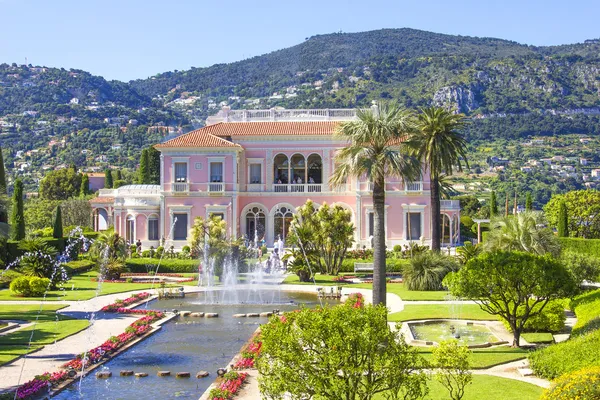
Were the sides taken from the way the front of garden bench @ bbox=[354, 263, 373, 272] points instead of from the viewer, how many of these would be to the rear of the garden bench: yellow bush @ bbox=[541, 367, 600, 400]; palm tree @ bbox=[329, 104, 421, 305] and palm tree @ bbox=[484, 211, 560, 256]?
0

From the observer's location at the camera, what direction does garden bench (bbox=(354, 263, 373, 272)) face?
facing the viewer

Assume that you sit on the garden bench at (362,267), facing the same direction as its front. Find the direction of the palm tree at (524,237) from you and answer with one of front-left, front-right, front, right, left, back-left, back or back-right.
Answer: front-left

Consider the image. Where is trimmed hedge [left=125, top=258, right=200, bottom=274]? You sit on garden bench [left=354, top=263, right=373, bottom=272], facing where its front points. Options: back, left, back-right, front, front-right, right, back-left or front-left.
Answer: right

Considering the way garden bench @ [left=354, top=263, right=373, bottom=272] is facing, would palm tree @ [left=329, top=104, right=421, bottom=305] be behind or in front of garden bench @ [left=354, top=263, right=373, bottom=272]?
in front

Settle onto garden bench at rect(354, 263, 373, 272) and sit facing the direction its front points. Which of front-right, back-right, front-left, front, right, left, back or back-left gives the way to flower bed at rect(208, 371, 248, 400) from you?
front

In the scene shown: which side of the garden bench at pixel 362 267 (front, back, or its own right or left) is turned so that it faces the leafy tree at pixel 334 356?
front

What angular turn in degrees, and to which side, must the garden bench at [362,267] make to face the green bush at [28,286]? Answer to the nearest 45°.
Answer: approximately 45° to its right

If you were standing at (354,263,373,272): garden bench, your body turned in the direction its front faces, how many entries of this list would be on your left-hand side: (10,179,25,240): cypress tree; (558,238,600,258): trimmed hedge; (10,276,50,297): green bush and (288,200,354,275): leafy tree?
1

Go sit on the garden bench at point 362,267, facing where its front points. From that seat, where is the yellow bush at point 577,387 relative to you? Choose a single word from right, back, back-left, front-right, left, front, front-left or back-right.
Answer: front

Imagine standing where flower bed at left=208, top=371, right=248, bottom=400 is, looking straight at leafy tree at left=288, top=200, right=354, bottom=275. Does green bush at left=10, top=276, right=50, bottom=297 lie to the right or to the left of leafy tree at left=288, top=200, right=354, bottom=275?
left

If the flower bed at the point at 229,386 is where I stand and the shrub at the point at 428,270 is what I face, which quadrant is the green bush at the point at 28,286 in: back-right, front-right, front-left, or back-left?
front-left

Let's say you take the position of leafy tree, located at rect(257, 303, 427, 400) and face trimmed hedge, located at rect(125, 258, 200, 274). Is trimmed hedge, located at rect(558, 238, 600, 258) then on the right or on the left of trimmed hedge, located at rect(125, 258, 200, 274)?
right

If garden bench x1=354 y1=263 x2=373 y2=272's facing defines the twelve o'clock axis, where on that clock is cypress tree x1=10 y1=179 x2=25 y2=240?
The cypress tree is roughly at 3 o'clock from the garden bench.

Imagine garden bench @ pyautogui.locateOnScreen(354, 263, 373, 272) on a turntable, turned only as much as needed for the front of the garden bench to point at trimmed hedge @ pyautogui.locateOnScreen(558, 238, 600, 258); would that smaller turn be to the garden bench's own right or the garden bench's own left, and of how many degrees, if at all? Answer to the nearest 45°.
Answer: approximately 90° to the garden bench's own left

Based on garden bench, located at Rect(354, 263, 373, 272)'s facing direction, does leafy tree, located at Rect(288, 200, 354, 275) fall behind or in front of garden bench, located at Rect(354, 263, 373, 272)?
in front

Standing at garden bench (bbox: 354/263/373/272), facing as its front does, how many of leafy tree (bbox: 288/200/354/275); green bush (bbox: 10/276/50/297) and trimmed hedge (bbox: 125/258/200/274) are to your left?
0
